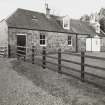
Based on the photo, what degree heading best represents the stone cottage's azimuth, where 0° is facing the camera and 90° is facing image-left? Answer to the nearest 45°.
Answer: approximately 315°
